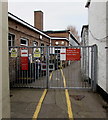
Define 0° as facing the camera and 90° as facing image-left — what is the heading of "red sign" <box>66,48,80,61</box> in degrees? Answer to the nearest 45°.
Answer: approximately 0°
